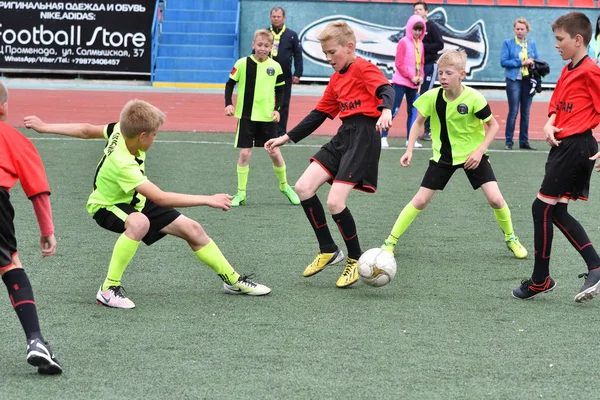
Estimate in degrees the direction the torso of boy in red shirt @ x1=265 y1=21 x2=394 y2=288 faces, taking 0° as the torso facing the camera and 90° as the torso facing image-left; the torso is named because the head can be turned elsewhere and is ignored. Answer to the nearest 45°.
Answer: approximately 45°

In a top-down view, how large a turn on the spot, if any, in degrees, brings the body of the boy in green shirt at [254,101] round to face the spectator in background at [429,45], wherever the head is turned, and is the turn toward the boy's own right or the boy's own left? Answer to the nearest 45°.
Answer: approximately 135° to the boy's own left

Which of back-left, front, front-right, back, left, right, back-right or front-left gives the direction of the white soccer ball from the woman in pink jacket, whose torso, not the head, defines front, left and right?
front-right

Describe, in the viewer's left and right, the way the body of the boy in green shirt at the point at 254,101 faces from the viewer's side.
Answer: facing the viewer

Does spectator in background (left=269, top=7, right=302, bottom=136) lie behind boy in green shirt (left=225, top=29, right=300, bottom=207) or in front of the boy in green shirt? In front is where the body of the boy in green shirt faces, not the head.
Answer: behind

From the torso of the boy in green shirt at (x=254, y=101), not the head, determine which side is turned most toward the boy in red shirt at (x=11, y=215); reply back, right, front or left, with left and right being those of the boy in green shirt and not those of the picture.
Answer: front

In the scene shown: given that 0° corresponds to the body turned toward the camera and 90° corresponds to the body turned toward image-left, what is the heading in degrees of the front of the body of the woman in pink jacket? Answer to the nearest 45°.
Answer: approximately 315°

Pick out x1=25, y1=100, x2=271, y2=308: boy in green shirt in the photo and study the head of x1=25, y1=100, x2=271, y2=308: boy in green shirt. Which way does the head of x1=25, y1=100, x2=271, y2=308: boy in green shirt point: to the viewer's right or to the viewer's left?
to the viewer's right

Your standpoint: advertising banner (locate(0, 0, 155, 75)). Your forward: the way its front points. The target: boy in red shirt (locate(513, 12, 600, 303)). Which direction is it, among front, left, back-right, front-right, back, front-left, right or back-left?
front

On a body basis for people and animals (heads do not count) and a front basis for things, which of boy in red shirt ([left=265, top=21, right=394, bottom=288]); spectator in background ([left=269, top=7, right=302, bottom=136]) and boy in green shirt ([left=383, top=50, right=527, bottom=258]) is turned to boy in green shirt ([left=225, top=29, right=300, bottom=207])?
the spectator in background

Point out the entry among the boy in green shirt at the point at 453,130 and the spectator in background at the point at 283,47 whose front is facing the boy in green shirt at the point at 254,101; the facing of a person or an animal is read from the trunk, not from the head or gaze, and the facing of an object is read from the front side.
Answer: the spectator in background

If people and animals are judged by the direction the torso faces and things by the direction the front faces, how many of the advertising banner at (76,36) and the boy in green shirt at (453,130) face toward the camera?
2

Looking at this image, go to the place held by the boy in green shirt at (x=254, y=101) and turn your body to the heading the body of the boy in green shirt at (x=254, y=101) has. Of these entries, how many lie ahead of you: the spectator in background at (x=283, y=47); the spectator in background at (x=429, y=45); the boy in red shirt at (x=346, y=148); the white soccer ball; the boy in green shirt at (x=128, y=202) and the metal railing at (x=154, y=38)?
3

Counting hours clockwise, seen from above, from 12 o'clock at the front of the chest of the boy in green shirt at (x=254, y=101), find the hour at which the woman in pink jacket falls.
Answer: The woman in pink jacket is roughly at 7 o'clock from the boy in green shirt.

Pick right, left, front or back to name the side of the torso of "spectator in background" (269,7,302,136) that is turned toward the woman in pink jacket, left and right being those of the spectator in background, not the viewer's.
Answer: left

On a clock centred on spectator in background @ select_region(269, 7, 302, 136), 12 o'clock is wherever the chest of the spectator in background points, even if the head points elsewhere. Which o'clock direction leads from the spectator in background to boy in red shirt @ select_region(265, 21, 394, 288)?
The boy in red shirt is roughly at 12 o'clock from the spectator in background.
